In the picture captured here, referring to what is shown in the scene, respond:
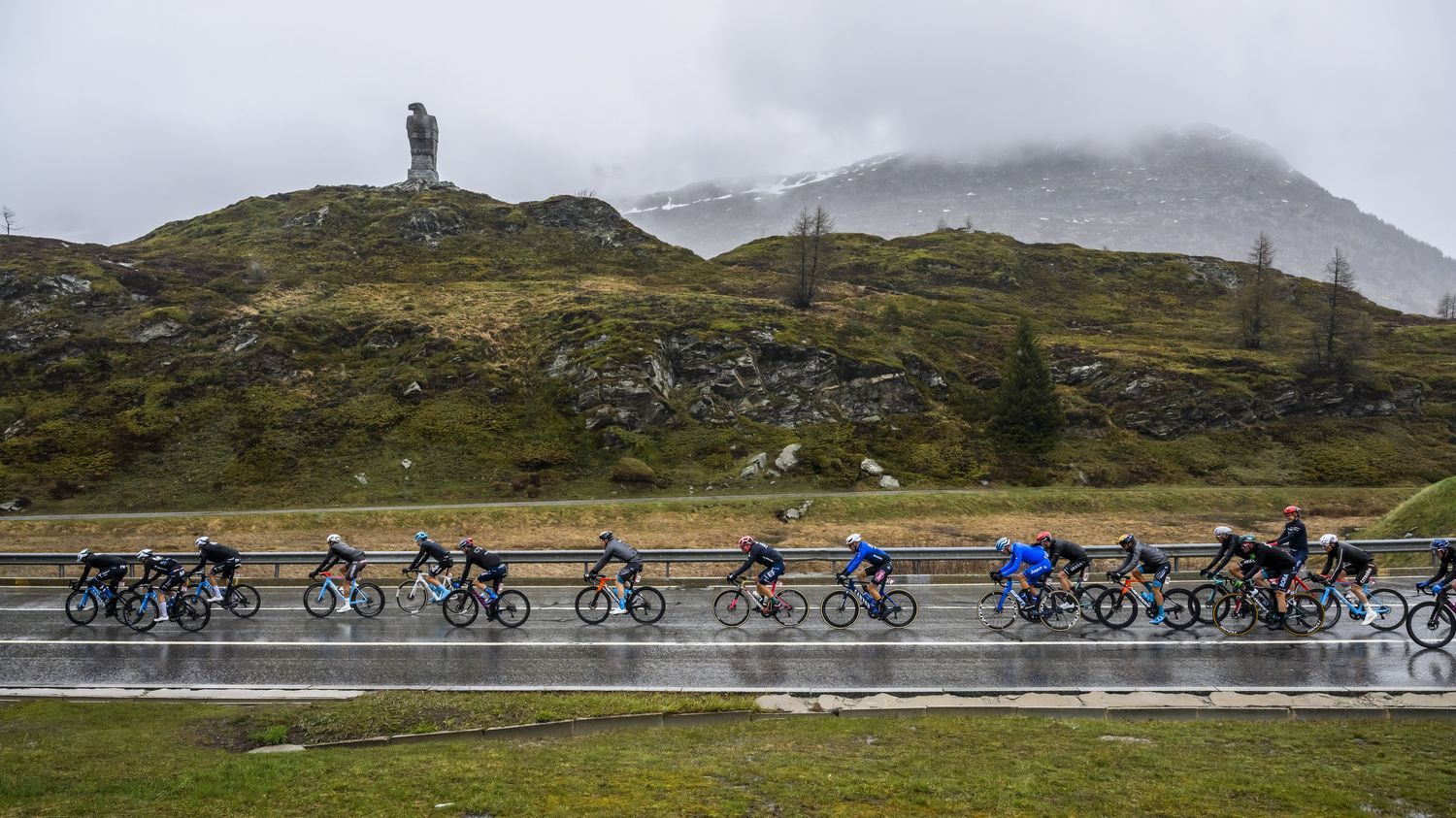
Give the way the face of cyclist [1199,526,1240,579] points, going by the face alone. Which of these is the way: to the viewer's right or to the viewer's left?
to the viewer's left

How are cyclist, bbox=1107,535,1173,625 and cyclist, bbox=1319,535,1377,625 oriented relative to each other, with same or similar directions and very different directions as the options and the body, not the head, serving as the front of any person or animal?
same or similar directions

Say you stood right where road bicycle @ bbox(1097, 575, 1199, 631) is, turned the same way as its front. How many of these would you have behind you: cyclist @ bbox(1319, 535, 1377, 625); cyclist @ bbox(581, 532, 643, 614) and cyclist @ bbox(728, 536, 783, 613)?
1

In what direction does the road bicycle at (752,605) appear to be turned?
to the viewer's left

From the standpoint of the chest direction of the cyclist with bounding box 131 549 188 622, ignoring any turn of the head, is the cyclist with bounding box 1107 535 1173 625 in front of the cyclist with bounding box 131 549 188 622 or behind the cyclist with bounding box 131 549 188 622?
behind

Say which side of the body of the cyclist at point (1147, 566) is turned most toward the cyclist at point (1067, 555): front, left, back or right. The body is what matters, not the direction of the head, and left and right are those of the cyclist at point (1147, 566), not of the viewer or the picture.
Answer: front

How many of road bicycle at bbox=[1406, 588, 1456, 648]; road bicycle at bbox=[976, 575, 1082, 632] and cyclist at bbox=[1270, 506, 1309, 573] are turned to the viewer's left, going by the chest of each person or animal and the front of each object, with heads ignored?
3

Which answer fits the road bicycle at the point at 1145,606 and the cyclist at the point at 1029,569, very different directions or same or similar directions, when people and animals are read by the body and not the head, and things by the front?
same or similar directions

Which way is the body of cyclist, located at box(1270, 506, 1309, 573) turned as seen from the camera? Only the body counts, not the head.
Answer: to the viewer's left

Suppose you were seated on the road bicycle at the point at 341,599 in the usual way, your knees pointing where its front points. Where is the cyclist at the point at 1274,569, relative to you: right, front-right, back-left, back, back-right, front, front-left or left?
back-left

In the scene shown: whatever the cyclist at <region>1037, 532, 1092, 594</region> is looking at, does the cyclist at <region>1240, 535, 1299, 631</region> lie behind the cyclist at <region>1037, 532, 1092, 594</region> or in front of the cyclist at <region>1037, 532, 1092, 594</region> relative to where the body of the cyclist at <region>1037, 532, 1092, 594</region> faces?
behind

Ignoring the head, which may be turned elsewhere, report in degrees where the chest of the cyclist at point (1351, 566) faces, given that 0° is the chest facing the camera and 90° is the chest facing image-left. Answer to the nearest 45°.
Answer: approximately 90°

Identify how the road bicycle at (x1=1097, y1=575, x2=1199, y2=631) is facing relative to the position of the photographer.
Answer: facing to the left of the viewer

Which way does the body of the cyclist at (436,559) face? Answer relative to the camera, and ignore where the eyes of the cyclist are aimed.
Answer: to the viewer's left

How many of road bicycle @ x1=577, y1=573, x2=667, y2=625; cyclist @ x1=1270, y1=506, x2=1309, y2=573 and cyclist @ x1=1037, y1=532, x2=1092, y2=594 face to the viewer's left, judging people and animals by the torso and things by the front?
3

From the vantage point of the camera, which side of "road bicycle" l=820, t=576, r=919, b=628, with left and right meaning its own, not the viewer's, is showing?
left

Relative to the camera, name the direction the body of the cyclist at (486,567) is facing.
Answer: to the viewer's left
